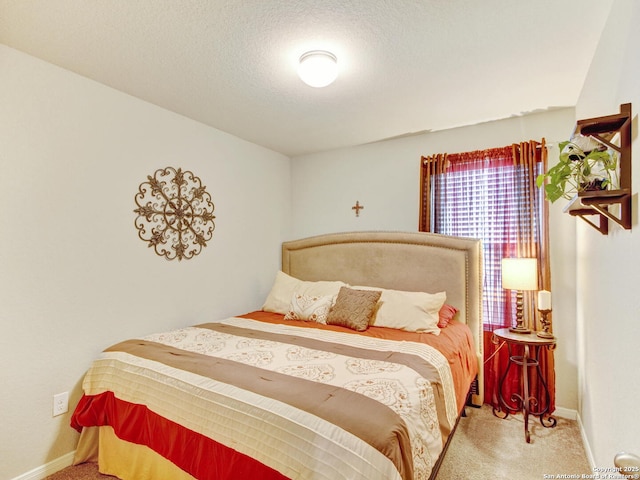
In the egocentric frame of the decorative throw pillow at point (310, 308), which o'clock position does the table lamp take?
The table lamp is roughly at 8 o'clock from the decorative throw pillow.

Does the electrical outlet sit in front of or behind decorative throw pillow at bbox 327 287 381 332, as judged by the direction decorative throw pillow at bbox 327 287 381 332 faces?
in front

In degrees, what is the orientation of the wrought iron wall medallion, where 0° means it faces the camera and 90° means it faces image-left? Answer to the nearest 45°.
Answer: approximately 315°

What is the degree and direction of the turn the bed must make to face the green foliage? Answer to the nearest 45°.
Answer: approximately 90° to its left

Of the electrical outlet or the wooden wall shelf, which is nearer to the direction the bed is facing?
the electrical outlet

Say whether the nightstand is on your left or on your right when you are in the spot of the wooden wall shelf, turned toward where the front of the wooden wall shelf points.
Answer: on your right

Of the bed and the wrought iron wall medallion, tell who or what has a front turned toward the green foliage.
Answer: the wrought iron wall medallion

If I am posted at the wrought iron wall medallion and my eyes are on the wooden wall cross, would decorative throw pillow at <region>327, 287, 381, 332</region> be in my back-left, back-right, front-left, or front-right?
front-right

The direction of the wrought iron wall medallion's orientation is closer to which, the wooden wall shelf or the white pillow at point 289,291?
the wooden wall shelf

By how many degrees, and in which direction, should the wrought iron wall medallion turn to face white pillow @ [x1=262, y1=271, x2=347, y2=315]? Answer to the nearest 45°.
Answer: approximately 45° to its left

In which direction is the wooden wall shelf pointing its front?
to the viewer's left

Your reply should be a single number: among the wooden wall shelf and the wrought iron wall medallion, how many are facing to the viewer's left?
1

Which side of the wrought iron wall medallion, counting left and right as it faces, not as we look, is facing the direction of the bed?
front

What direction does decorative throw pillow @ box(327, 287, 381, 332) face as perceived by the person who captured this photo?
facing the viewer and to the left of the viewer

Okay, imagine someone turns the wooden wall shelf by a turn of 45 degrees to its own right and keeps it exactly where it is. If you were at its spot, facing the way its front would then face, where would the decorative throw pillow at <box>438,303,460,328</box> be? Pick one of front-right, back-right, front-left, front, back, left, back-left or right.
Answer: front

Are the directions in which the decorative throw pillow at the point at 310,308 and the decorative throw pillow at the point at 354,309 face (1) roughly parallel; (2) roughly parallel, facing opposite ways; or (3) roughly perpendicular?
roughly parallel

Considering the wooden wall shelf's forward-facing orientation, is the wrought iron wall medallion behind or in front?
in front

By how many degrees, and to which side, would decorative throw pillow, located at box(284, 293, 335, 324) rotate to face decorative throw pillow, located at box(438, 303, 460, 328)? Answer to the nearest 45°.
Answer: approximately 135° to its left

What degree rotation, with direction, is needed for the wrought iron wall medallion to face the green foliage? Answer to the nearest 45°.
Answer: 0° — it already faces it

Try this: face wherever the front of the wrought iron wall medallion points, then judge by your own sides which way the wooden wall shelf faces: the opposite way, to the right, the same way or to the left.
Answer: the opposite way
